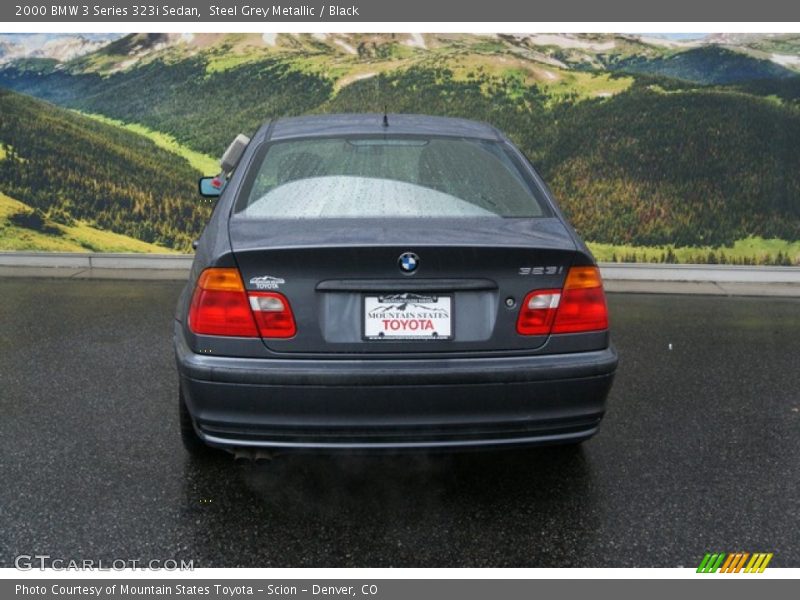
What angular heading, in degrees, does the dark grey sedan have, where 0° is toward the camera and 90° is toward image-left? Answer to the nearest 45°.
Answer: approximately 180°
